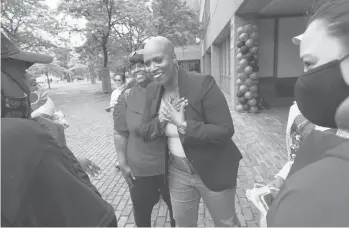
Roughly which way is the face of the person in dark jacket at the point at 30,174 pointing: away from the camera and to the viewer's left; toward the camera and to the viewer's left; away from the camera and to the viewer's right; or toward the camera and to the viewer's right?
away from the camera and to the viewer's right

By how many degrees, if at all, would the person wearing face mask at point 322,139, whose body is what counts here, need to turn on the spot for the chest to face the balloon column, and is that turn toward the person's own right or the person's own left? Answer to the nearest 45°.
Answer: approximately 90° to the person's own right

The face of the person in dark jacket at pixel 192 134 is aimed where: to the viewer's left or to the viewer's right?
to the viewer's left

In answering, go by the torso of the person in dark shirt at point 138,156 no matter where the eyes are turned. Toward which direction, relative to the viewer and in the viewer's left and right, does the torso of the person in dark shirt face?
facing the viewer

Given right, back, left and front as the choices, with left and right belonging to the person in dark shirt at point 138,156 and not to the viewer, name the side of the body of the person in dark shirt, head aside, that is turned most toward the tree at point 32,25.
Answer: back

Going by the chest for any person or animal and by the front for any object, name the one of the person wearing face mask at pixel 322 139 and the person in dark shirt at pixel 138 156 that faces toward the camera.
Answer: the person in dark shirt

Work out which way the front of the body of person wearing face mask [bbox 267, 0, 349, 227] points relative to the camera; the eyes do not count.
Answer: to the viewer's left

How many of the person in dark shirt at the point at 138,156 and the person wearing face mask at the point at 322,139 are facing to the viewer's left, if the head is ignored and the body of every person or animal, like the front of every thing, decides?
1

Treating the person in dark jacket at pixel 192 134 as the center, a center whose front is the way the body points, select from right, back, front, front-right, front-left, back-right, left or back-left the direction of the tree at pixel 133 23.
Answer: back-right

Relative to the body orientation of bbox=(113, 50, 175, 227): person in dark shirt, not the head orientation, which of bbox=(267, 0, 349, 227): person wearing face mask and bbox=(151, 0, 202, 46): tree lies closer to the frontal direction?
the person wearing face mask

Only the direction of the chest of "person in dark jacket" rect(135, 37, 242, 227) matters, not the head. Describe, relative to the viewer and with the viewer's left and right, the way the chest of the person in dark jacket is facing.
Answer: facing the viewer and to the left of the viewer

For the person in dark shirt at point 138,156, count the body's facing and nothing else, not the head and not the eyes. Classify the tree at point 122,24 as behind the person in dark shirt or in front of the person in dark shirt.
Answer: behind

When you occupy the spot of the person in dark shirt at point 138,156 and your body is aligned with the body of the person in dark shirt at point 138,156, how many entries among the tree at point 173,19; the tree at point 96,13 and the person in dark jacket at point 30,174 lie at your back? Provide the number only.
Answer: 2

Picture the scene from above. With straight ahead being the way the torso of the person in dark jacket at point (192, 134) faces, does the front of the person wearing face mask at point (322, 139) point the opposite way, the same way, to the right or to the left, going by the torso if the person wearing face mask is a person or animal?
to the right
